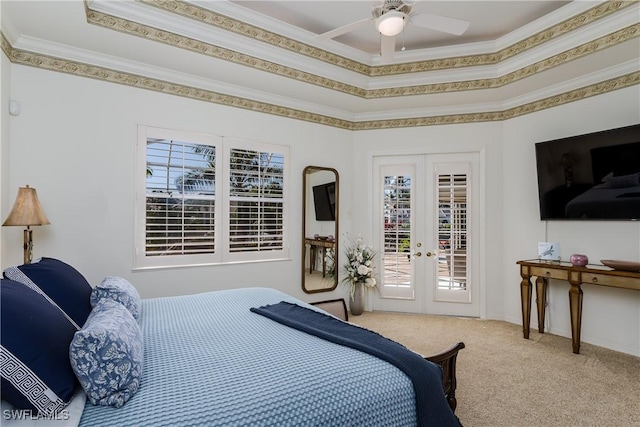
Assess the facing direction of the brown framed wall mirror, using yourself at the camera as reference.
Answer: facing the viewer and to the right of the viewer

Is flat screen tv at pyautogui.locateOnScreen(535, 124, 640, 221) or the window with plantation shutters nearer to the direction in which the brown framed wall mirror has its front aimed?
the flat screen tv

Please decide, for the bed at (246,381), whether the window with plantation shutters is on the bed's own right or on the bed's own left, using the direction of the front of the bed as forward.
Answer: on the bed's own left

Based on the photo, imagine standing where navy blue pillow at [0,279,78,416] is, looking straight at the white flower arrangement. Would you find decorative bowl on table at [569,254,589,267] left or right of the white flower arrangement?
right

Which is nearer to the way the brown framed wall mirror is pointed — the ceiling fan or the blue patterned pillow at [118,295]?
the ceiling fan

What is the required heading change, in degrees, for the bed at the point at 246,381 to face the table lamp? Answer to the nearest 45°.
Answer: approximately 135° to its left

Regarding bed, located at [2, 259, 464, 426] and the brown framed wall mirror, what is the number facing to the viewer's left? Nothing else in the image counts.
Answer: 0

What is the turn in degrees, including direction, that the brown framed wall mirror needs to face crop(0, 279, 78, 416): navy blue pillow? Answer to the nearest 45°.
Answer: approximately 45° to its right

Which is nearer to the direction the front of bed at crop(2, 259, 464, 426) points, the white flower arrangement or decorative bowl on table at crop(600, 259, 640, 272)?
the decorative bowl on table

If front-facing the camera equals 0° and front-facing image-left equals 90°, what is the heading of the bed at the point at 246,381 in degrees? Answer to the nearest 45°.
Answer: approximately 270°
